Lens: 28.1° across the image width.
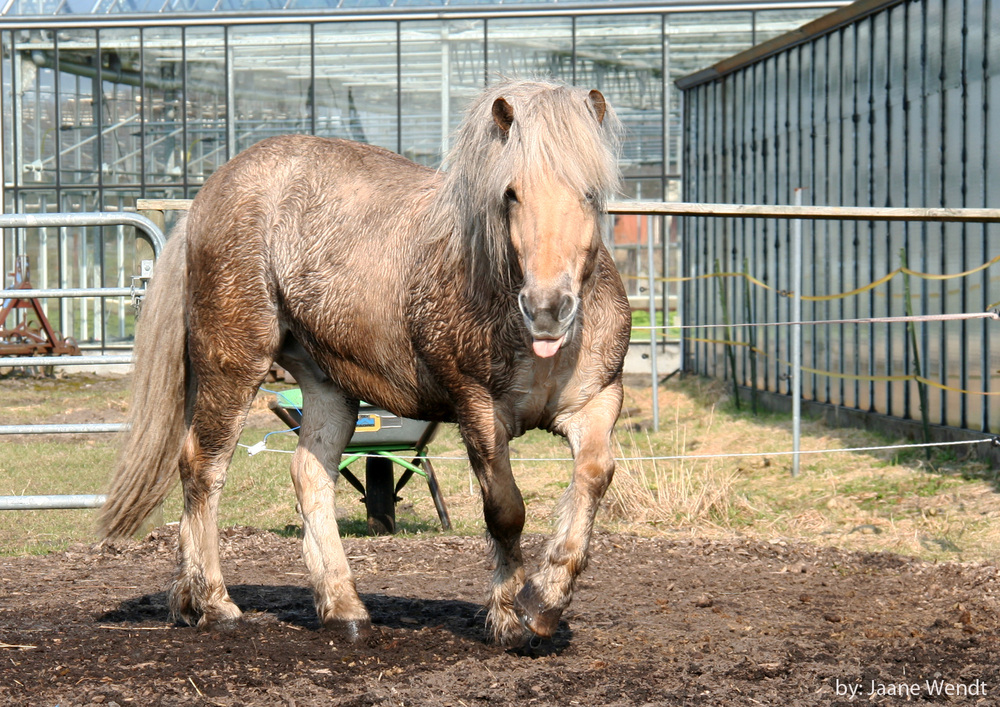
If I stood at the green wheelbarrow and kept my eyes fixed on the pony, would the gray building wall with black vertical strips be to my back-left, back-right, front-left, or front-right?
back-left

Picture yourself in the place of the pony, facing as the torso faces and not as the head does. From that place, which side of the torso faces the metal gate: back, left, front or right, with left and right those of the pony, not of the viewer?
back

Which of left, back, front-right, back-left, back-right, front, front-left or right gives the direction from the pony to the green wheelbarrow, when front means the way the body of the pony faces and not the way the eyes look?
back-left

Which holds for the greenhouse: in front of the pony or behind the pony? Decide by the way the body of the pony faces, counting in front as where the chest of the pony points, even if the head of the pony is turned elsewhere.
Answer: behind

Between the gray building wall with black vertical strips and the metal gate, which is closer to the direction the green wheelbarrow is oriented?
the metal gate

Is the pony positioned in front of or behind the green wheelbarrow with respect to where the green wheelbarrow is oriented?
in front

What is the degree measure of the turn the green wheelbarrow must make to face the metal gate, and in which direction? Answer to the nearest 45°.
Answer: approximately 90° to its right

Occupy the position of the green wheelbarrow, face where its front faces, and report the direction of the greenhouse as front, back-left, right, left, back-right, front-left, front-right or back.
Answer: back

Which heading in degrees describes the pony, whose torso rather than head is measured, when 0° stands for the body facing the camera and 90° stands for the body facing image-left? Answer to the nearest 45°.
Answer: approximately 315°

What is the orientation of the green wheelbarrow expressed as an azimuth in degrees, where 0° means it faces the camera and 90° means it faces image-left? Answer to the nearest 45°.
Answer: approximately 0°
